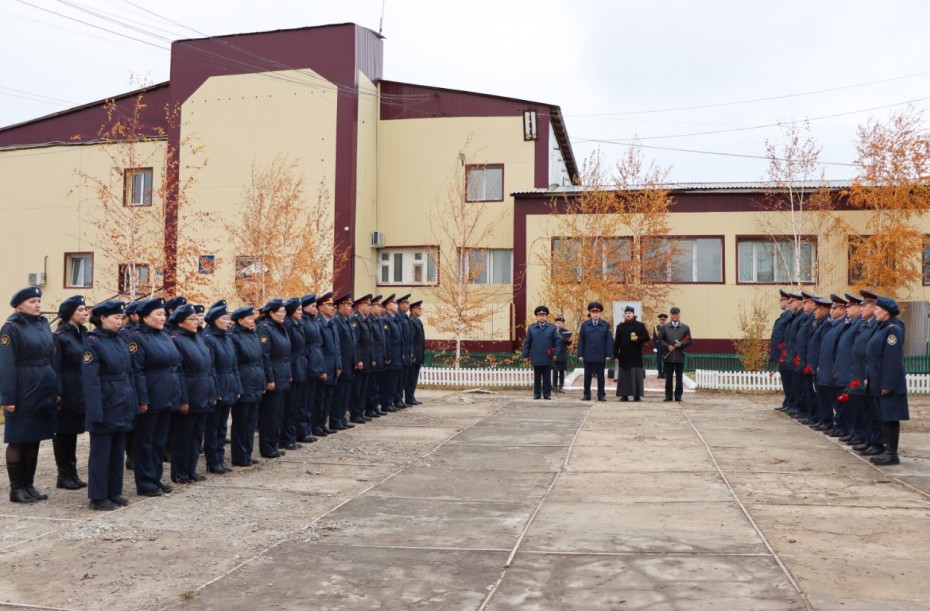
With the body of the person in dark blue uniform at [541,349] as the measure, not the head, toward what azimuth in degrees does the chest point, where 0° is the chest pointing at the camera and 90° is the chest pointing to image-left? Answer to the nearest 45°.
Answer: approximately 0°

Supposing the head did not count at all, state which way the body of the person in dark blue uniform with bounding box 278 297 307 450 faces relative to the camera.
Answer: to the viewer's right

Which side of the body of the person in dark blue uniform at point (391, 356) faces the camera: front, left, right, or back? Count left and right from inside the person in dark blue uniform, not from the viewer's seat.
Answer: right

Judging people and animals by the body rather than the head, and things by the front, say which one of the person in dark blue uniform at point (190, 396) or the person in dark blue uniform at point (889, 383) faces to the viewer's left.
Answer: the person in dark blue uniform at point (889, 383)

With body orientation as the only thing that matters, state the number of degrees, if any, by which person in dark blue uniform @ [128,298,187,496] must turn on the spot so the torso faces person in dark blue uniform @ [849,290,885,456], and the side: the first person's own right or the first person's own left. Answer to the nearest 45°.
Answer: approximately 45° to the first person's own left

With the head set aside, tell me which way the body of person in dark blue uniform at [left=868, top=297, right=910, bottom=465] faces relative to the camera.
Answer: to the viewer's left

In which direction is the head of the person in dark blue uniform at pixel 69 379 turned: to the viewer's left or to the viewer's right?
to the viewer's right

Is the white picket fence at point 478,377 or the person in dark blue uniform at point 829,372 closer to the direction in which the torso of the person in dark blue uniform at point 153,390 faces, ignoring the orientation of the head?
the person in dark blue uniform

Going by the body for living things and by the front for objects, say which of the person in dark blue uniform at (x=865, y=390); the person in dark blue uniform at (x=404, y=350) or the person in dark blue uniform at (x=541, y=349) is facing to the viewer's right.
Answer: the person in dark blue uniform at (x=404, y=350)

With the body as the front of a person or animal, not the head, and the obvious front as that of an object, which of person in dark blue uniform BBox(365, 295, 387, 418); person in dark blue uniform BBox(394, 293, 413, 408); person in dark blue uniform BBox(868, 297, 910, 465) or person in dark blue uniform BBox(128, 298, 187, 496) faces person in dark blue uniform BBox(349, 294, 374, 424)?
person in dark blue uniform BBox(868, 297, 910, 465)

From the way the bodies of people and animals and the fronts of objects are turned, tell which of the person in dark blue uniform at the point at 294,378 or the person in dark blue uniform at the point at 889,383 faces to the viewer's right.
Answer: the person in dark blue uniform at the point at 294,378

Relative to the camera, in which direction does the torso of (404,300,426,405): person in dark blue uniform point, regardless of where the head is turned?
to the viewer's right

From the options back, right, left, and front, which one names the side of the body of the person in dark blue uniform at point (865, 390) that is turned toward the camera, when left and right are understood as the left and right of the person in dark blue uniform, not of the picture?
left

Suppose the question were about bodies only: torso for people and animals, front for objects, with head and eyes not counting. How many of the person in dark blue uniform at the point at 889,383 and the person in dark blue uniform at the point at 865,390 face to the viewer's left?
2

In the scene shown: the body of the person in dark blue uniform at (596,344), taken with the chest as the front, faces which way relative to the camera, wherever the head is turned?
toward the camera

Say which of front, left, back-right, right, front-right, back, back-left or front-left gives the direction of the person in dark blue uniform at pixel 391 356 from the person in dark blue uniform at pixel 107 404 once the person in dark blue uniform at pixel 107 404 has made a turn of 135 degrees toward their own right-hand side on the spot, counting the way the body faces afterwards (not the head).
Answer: back-right

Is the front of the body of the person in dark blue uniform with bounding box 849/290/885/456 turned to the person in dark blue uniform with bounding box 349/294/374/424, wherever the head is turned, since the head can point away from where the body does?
yes

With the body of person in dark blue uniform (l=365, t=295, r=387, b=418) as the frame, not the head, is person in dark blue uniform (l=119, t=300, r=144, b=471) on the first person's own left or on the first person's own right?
on the first person's own right
